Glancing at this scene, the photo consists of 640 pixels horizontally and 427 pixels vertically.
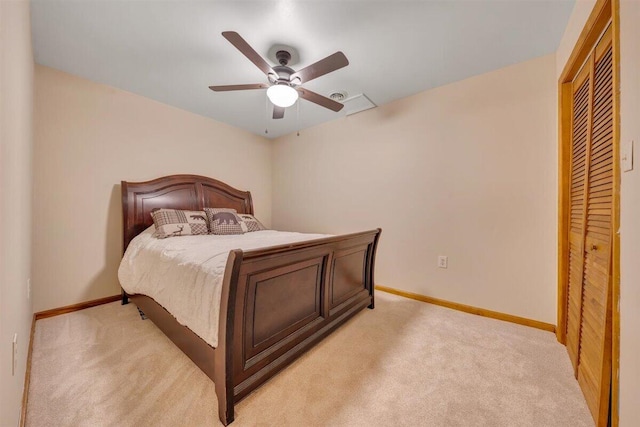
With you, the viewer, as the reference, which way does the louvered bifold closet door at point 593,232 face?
facing to the left of the viewer

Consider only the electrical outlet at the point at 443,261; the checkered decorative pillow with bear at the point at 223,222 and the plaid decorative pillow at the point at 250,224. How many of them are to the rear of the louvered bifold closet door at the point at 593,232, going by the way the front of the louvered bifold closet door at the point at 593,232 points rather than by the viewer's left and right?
0

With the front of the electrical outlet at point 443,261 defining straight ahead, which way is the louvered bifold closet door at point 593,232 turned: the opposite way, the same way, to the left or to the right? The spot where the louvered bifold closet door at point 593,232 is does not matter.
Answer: to the right

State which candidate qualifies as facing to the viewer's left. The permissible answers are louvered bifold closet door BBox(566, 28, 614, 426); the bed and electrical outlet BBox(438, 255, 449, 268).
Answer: the louvered bifold closet door

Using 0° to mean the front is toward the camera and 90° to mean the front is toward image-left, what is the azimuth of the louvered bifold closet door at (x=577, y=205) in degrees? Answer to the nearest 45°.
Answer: approximately 90°

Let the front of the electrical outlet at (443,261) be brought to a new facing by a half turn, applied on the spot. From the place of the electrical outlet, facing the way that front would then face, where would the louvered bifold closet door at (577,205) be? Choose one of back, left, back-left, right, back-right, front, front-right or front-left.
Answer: back-right

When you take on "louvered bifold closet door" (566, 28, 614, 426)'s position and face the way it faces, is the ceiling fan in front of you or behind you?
in front

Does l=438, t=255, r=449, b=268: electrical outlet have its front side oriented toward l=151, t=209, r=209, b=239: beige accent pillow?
no

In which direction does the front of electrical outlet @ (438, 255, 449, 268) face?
toward the camera

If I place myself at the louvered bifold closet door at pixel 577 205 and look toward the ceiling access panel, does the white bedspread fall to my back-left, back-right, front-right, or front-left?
front-left

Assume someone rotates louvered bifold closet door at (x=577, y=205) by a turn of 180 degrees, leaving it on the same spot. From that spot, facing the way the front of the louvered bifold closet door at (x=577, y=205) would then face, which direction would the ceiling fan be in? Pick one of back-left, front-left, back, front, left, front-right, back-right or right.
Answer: back-right

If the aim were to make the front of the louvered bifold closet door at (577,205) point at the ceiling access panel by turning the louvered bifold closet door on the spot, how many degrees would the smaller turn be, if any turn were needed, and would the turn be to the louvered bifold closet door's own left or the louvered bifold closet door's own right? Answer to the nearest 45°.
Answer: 0° — it already faces it

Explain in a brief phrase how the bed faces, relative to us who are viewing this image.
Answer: facing the viewer and to the right of the viewer

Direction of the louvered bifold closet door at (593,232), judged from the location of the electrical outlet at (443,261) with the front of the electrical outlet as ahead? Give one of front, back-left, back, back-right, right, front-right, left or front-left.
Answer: front-left
